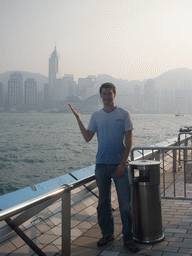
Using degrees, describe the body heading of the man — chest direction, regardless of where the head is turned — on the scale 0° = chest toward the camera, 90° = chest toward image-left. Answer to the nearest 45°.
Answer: approximately 0°
